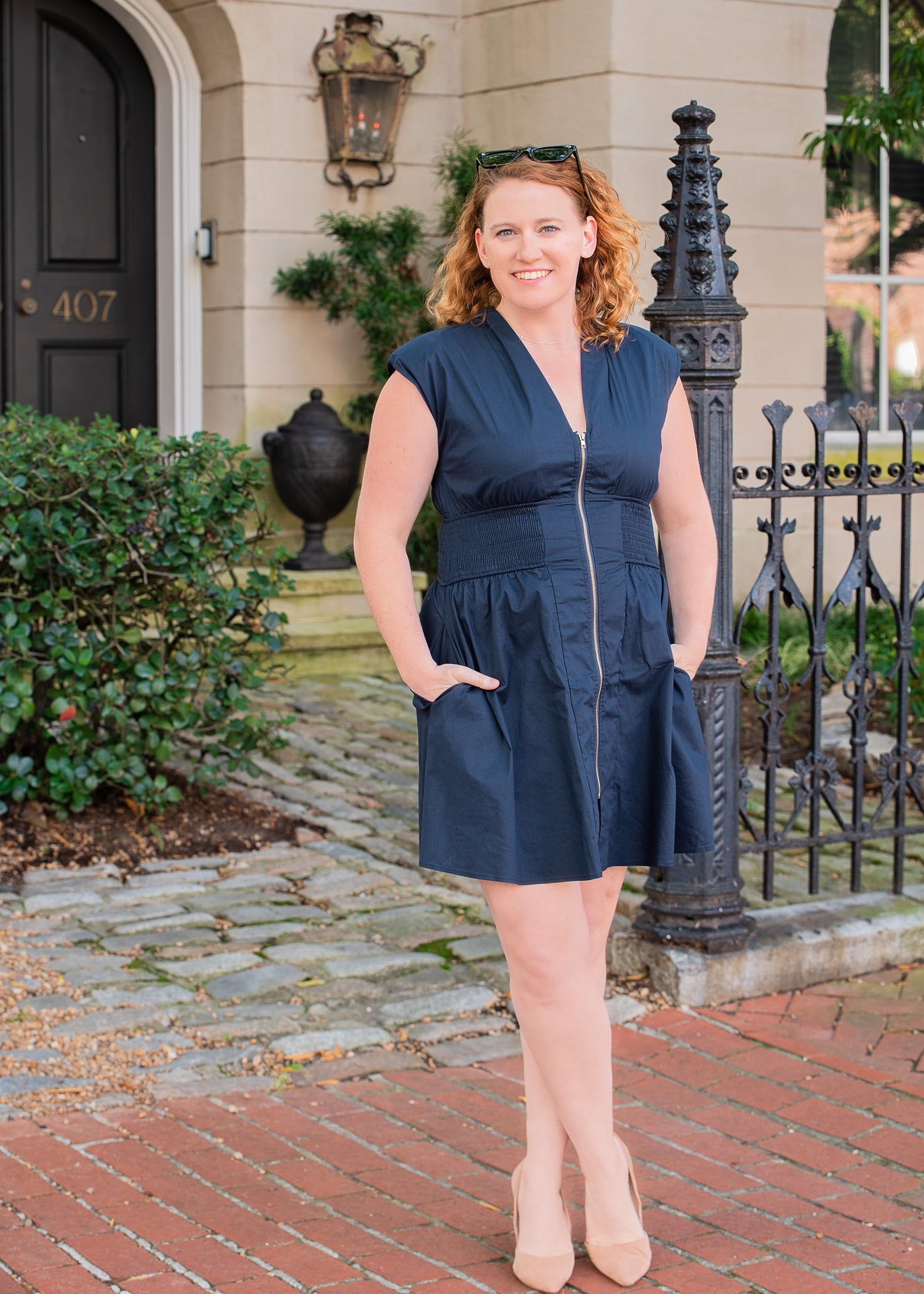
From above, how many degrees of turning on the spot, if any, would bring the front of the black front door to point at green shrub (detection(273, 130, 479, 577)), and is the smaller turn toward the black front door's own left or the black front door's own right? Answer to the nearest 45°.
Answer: approximately 90° to the black front door's own left

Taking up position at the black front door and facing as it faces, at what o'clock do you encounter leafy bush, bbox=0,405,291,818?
The leafy bush is roughly at 12 o'clock from the black front door.

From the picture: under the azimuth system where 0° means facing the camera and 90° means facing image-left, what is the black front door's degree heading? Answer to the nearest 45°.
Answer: approximately 0°

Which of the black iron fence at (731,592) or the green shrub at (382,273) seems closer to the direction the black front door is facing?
the black iron fence

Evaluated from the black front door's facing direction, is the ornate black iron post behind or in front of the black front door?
in front
